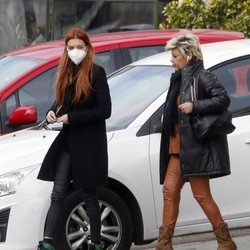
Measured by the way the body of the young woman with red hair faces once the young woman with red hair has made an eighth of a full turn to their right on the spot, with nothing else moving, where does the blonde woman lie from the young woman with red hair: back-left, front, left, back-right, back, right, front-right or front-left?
back

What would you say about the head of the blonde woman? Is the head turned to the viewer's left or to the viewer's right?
to the viewer's left

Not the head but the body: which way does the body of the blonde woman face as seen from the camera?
to the viewer's left

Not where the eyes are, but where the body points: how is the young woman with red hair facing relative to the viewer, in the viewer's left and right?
facing the viewer and to the left of the viewer

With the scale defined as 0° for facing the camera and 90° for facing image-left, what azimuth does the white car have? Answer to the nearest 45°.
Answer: approximately 45°

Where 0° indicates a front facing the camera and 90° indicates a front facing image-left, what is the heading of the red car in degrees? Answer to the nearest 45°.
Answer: approximately 45°

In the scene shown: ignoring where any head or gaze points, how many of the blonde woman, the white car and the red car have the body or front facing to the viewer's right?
0

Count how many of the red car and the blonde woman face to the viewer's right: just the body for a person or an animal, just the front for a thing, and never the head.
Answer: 0

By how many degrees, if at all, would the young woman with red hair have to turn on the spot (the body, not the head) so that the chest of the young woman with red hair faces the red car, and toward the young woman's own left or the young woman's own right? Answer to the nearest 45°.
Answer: approximately 135° to the young woman's own right
